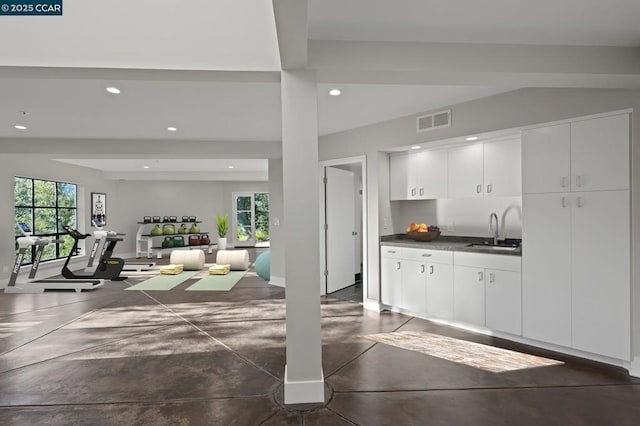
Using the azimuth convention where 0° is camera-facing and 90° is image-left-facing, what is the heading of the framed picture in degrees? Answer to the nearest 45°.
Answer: approximately 315°

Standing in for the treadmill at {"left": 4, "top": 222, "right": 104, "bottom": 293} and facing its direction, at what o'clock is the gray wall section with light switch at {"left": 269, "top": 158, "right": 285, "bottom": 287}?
The gray wall section with light switch is roughly at 7 o'clock from the treadmill.

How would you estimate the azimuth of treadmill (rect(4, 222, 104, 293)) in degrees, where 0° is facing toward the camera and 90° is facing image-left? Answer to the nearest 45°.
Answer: approximately 90°

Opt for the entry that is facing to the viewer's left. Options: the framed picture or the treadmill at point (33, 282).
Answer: the treadmill

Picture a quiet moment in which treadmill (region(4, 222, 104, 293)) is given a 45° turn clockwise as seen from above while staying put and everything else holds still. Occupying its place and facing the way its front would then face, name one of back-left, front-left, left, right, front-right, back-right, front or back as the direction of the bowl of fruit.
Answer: back

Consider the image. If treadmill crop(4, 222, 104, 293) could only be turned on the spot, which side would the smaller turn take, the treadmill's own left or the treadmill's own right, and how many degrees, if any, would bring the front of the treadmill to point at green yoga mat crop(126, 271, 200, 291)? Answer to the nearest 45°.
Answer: approximately 180°

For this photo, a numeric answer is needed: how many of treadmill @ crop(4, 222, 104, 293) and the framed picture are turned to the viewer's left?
1

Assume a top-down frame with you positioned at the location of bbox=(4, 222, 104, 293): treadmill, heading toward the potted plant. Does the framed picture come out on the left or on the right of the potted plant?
left

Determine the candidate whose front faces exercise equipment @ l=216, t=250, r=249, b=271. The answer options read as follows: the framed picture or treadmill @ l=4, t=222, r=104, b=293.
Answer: the framed picture
